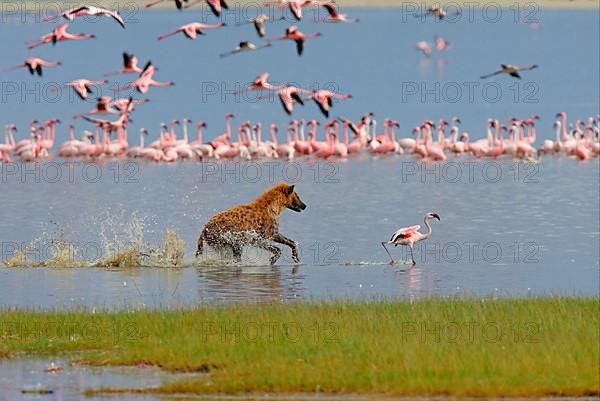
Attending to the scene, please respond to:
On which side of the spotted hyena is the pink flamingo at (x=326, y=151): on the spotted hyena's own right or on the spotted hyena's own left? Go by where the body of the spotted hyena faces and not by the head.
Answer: on the spotted hyena's own left

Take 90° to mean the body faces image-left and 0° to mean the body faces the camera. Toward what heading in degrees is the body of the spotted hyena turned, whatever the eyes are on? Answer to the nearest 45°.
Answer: approximately 270°
